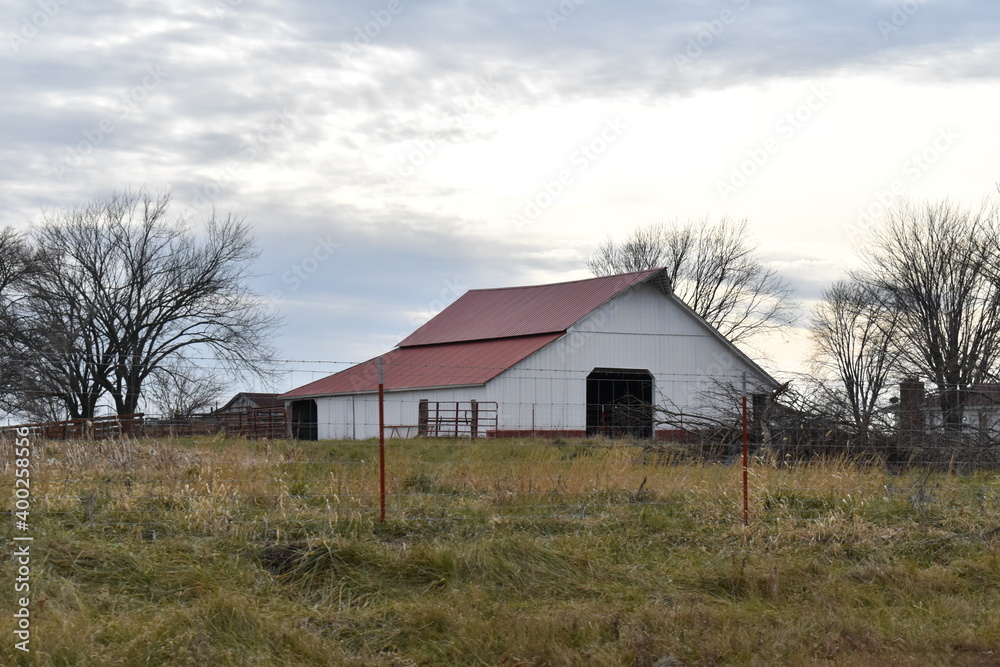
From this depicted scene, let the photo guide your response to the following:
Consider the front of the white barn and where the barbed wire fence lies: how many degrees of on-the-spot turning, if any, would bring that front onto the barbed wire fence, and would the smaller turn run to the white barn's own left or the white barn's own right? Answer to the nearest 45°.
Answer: approximately 45° to the white barn's own right

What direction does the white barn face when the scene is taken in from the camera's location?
facing the viewer and to the right of the viewer
